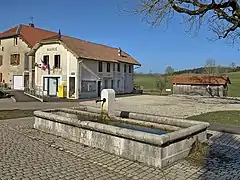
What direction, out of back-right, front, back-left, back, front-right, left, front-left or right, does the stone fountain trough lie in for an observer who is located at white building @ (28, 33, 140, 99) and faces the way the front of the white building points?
front-left

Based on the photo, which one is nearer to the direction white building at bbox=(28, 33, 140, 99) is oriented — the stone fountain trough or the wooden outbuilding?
the stone fountain trough

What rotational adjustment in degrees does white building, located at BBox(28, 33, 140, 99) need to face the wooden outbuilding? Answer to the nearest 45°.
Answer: approximately 135° to its left

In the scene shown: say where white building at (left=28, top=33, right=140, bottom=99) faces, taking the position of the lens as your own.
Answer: facing the viewer and to the left of the viewer
